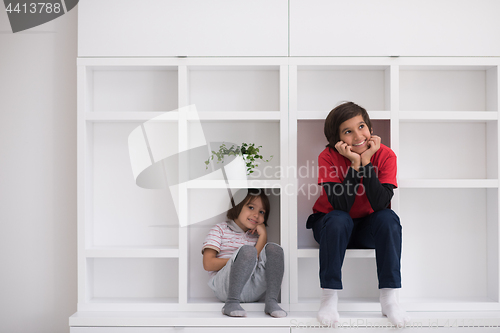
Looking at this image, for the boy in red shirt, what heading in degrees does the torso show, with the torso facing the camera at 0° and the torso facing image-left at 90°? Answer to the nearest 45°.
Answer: approximately 0°

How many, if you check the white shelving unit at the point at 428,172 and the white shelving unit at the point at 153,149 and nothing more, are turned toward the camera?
2

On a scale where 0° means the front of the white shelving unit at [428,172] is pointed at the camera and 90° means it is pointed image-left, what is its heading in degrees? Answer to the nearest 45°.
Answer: approximately 0°

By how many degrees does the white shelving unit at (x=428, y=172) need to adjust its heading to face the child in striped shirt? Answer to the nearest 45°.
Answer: approximately 45° to its right
